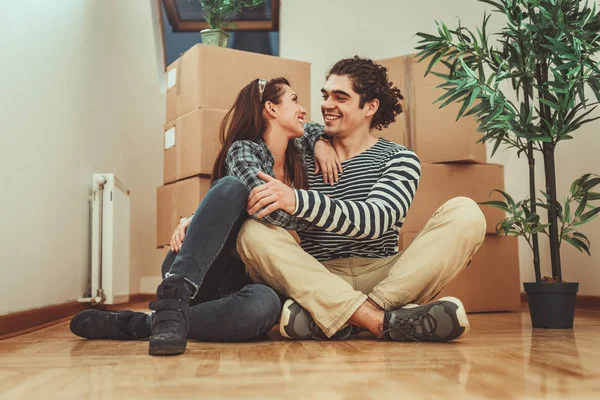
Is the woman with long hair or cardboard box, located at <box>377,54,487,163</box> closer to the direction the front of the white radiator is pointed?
the cardboard box

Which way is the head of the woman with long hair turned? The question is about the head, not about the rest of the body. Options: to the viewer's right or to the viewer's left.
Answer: to the viewer's right

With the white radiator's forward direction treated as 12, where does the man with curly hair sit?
The man with curly hair is roughly at 2 o'clock from the white radiator.

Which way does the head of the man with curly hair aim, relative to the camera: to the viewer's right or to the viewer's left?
to the viewer's left

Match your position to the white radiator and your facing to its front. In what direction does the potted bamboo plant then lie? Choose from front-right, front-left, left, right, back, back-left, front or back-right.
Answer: front-right

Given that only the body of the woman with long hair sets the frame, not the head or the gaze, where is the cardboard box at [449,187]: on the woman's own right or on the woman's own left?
on the woman's own left

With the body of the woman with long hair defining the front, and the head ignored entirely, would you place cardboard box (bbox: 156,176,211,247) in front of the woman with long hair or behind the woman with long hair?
behind

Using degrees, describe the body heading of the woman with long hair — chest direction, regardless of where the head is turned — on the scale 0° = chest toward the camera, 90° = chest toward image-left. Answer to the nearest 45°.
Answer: approximately 315°

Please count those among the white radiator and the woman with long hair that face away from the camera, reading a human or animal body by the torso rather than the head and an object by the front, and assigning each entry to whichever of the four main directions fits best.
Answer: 0

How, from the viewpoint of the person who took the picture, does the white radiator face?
facing to the right of the viewer
